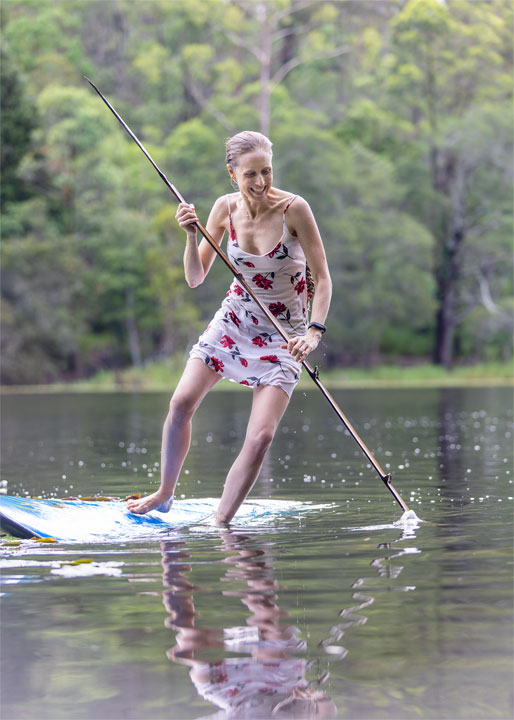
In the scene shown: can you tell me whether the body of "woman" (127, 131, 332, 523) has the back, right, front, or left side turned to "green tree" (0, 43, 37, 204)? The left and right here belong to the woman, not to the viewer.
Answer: back

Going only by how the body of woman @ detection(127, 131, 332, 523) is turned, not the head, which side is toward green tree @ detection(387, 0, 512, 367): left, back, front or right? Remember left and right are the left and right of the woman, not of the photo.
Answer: back

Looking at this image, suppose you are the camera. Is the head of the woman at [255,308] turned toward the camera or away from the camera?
toward the camera

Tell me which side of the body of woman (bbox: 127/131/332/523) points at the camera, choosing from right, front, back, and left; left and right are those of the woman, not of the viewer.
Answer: front
